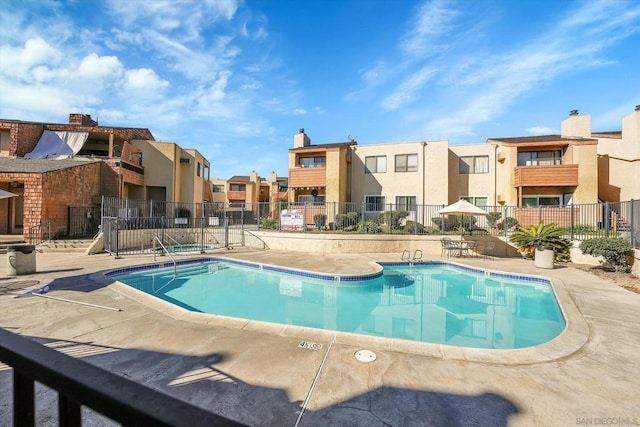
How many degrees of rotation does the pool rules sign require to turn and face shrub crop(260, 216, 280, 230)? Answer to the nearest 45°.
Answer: approximately 135° to its right

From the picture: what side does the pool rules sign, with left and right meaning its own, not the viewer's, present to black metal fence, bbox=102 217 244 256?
right

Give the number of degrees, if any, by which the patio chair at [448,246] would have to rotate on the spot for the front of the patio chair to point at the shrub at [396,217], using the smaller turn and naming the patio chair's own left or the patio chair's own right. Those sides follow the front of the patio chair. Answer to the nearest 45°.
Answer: approximately 180°

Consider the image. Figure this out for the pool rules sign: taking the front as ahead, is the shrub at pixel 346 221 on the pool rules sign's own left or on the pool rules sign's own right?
on the pool rules sign's own left

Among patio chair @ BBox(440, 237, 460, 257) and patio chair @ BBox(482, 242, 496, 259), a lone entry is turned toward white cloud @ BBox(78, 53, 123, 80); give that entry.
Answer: patio chair @ BBox(482, 242, 496, 259)

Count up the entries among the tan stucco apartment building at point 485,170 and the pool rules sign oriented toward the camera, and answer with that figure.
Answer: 2

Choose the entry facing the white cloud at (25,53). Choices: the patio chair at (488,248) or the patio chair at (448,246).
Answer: the patio chair at (488,248)

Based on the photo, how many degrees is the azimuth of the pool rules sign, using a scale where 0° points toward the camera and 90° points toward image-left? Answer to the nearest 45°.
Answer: approximately 0°
